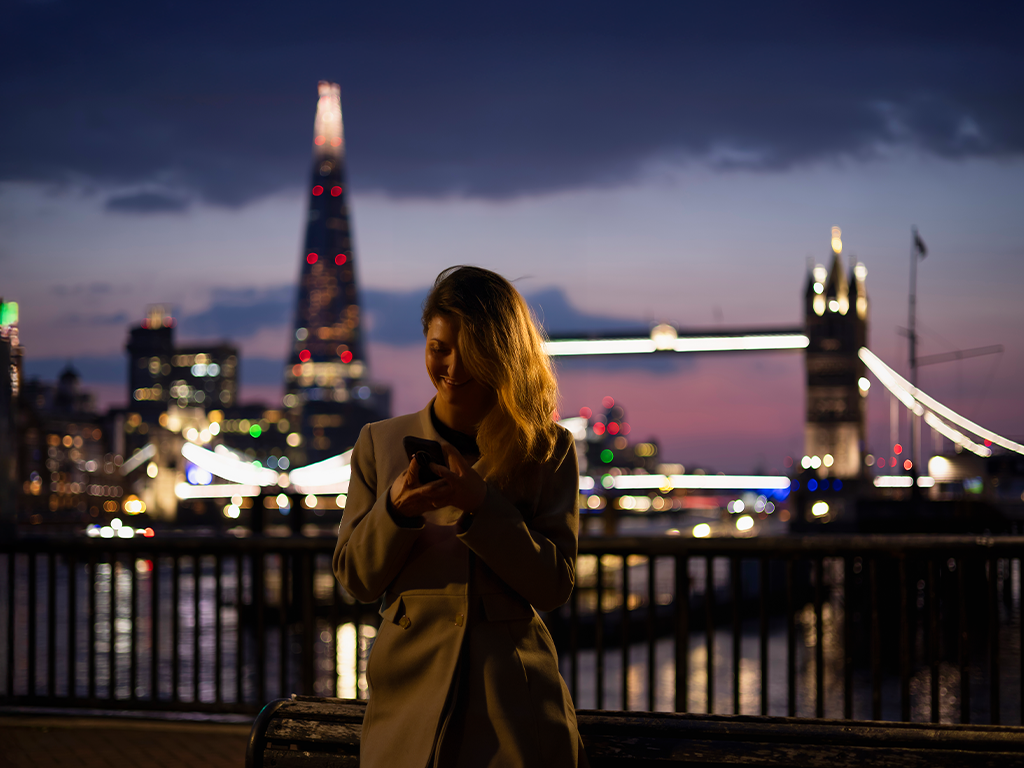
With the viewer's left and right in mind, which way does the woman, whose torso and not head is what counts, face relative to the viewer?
facing the viewer

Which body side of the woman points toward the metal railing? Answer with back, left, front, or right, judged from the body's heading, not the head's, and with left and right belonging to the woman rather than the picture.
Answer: back

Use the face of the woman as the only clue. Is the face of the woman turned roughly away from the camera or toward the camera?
toward the camera
